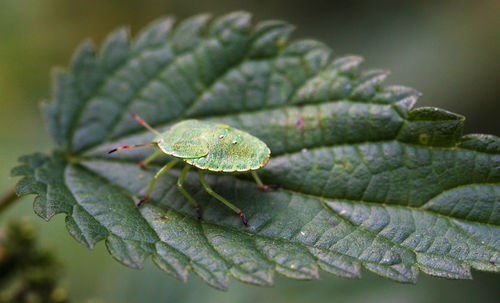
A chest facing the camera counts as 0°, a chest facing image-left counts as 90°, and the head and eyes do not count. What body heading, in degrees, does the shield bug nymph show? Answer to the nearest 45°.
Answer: approximately 90°
